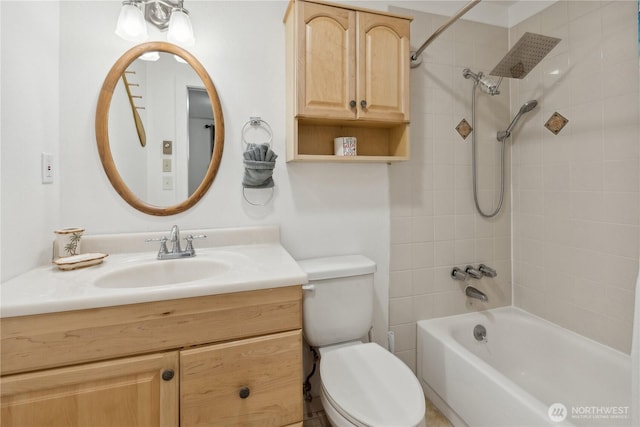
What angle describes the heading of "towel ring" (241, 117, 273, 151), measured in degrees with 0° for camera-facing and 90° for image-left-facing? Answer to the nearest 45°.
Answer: approximately 0°

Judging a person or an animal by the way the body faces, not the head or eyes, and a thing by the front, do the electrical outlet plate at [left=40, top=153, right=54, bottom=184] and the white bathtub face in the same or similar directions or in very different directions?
very different directions

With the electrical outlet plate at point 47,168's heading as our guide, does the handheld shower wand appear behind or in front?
in front
